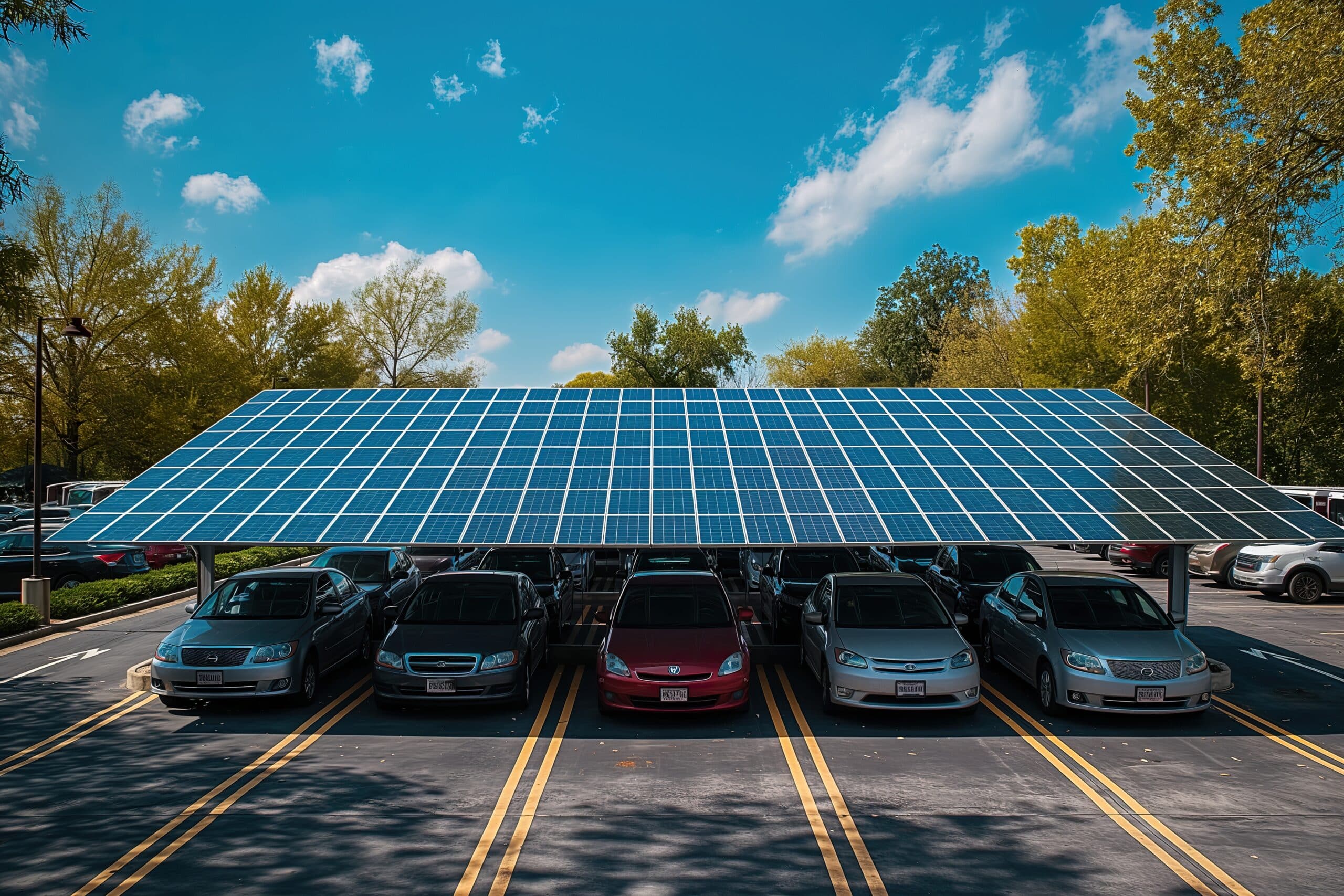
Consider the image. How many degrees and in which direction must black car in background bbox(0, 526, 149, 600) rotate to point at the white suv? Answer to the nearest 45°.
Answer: approximately 180°

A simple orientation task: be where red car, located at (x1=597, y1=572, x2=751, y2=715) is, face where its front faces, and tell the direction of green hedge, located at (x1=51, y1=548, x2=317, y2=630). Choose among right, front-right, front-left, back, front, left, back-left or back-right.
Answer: back-right

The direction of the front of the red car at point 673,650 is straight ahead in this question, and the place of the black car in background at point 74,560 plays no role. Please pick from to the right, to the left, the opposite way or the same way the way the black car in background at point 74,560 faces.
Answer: to the right

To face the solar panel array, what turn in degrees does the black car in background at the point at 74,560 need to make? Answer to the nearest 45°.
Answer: approximately 180°

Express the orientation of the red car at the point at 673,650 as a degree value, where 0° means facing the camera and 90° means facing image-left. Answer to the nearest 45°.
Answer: approximately 0°

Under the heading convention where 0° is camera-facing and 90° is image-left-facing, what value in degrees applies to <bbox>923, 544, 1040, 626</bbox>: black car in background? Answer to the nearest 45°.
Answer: approximately 315°

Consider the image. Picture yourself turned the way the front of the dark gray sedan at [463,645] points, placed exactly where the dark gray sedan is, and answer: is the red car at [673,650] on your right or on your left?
on your left

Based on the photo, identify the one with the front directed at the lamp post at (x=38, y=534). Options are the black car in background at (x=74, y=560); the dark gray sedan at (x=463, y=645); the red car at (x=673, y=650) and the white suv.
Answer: the white suv

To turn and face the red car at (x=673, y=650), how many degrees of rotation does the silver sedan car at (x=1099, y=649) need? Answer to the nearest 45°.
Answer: approximately 90° to its right

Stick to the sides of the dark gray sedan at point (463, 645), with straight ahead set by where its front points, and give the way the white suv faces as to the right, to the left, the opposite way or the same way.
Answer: to the right

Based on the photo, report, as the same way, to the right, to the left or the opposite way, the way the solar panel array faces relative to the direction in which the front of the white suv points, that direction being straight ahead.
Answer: to the left

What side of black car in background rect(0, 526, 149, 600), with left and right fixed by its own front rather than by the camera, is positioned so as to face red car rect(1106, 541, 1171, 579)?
back

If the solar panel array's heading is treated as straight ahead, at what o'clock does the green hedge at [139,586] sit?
The green hedge is roughly at 4 o'clock from the solar panel array.
